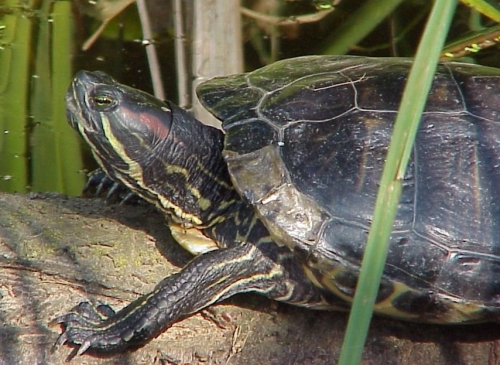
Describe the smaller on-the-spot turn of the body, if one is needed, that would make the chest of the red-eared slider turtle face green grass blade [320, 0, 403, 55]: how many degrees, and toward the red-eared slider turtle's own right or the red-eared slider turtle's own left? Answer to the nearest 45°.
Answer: approximately 90° to the red-eared slider turtle's own right

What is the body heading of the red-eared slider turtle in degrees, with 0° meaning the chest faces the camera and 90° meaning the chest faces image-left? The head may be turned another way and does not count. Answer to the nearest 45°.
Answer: approximately 90°

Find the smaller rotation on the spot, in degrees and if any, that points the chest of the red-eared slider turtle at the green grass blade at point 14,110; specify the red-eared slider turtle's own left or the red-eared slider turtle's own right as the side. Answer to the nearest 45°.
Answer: approximately 45° to the red-eared slider turtle's own right

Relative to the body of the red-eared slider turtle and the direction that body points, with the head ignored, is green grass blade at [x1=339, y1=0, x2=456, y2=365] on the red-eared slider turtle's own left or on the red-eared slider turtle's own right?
on the red-eared slider turtle's own left

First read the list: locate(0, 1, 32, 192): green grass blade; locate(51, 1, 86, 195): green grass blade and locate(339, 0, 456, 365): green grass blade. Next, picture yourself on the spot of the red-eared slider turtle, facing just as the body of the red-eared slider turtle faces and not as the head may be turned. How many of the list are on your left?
1

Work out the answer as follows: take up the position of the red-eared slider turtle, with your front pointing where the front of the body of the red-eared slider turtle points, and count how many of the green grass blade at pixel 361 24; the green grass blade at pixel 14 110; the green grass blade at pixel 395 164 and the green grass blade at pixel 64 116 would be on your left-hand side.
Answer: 1
